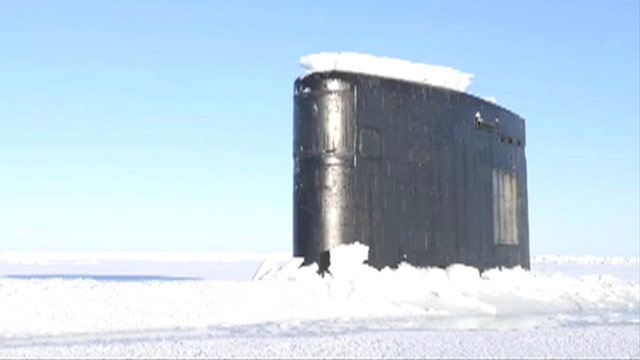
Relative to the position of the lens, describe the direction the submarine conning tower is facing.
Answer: facing the viewer and to the left of the viewer
